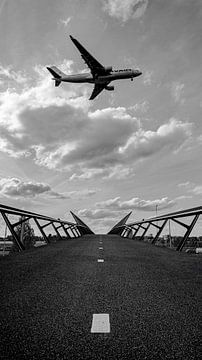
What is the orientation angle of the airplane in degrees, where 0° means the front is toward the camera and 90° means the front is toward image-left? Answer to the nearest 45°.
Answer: approximately 270°

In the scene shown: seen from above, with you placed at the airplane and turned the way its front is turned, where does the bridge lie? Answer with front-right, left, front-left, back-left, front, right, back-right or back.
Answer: right
